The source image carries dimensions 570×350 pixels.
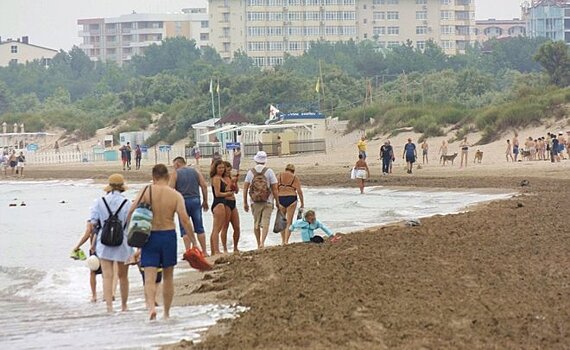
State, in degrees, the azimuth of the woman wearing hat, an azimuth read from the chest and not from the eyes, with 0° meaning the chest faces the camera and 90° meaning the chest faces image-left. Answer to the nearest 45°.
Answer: approximately 180°

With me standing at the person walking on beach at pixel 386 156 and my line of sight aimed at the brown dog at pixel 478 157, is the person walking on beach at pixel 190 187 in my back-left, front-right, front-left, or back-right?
back-right

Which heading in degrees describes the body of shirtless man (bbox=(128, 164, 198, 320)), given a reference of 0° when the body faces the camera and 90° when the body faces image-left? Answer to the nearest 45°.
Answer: approximately 180°

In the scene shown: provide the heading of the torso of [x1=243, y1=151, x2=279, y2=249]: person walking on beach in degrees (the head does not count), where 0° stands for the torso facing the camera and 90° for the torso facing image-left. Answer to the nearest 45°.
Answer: approximately 180°

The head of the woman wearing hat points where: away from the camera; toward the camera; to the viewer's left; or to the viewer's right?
away from the camera

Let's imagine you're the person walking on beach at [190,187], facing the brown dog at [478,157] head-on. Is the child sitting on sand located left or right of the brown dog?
right
